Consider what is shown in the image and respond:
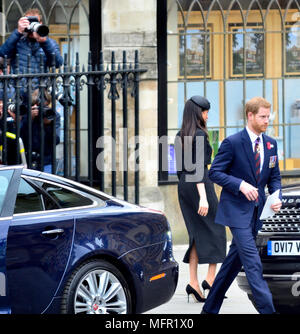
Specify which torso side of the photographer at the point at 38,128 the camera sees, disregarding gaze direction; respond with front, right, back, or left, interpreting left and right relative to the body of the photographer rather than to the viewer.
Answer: front

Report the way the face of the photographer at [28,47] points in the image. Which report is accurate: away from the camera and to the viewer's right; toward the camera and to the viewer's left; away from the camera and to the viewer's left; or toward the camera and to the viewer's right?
toward the camera and to the viewer's right

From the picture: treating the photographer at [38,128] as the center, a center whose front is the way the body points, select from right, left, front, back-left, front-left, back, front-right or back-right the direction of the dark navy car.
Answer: front

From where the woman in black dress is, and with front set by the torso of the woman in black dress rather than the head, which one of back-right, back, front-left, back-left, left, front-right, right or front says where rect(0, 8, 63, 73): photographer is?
left

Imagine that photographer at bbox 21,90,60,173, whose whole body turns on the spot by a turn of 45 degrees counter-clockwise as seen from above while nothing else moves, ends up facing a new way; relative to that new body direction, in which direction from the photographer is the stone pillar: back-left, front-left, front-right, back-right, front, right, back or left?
left

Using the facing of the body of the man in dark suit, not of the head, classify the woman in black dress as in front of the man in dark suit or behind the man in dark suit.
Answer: behind

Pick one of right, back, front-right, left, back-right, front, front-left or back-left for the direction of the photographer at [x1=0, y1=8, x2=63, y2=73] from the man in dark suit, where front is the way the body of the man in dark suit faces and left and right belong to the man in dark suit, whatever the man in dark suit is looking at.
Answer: back

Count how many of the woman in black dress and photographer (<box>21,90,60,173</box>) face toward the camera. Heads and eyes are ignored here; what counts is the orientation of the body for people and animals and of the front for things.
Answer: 1

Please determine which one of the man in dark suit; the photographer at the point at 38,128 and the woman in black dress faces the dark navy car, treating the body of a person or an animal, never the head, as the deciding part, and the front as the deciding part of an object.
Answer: the photographer
